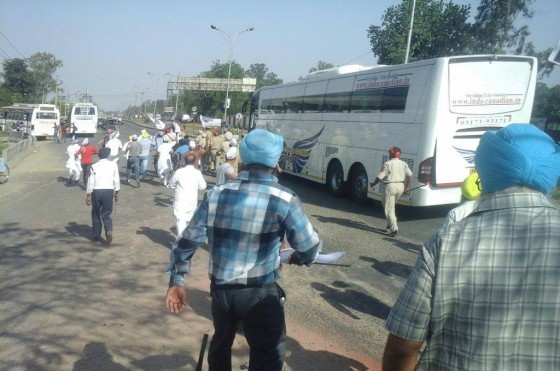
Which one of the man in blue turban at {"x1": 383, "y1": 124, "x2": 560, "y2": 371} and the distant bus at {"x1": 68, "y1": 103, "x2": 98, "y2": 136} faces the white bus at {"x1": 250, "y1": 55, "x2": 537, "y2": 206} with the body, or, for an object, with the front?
the man in blue turban

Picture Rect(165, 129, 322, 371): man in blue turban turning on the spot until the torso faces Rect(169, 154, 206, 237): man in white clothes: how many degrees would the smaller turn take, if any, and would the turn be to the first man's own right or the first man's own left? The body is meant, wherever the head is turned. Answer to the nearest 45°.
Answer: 0° — they already face them

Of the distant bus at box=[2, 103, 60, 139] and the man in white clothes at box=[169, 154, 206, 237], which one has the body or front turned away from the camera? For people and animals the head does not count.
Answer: the man in white clothes

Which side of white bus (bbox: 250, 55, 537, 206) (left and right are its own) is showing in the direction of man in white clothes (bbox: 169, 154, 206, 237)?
left

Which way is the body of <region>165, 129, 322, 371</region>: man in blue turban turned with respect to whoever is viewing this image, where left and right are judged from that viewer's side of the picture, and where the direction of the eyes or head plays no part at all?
facing away from the viewer

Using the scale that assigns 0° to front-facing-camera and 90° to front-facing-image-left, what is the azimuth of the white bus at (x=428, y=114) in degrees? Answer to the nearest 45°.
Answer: approximately 135°

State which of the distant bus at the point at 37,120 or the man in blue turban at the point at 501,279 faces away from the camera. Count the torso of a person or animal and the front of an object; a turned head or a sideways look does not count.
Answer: the man in blue turban

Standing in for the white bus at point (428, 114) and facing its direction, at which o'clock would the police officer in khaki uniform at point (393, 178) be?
The police officer in khaki uniform is roughly at 8 o'clock from the white bus.

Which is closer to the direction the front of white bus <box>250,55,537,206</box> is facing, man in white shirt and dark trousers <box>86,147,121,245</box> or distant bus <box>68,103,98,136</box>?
the distant bus

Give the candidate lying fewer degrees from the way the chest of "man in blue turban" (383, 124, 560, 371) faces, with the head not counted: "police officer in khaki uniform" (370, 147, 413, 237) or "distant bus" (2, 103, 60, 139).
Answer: the police officer in khaki uniform

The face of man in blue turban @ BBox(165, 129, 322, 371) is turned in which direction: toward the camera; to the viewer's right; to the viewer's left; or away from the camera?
away from the camera
